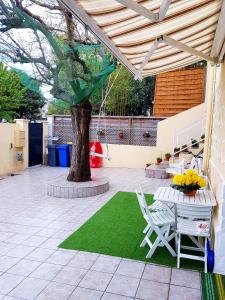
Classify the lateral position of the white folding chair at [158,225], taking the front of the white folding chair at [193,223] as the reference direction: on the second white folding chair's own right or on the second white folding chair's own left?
on the second white folding chair's own left

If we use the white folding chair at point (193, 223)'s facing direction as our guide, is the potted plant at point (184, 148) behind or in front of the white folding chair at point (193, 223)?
in front

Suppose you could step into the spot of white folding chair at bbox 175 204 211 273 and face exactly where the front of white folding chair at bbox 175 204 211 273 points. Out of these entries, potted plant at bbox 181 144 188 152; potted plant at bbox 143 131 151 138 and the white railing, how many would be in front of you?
3

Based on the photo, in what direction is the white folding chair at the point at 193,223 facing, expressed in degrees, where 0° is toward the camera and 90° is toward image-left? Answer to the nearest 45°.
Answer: approximately 180°

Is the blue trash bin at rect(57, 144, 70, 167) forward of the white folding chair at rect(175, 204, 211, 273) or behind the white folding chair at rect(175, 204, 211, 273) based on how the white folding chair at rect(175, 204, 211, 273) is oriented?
forward

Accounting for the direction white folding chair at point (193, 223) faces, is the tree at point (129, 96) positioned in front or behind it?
in front

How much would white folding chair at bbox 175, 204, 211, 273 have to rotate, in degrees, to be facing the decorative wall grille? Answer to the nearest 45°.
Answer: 0° — it already faces it

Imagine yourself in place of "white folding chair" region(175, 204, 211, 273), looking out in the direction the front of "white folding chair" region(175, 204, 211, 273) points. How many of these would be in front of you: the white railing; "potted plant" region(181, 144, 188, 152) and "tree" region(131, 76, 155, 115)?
3

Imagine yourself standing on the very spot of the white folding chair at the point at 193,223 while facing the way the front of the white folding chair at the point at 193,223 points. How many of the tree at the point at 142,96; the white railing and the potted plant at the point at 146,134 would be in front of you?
3

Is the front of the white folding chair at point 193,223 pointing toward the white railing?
yes

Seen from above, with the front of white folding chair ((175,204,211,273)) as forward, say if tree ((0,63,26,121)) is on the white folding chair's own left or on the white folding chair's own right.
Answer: on the white folding chair's own left

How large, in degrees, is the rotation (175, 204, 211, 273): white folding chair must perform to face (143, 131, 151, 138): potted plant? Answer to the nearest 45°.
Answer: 0° — it already faces it
